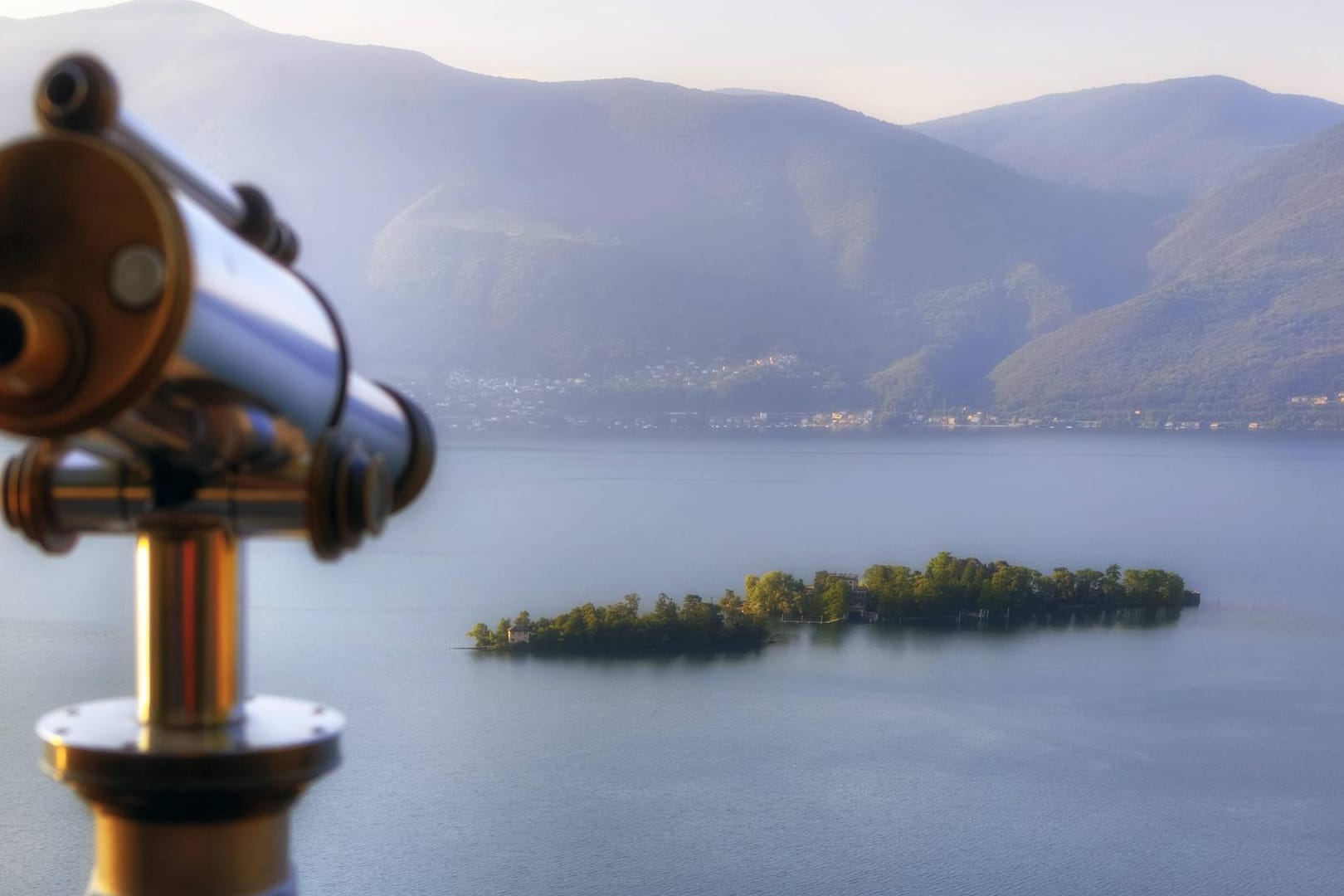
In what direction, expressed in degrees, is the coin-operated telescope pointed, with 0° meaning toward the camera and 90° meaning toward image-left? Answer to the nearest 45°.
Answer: approximately 225°

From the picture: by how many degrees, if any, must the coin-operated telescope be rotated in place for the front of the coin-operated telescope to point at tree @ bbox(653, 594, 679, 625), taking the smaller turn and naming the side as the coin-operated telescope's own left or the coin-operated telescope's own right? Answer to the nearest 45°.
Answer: approximately 45° to the coin-operated telescope's own left

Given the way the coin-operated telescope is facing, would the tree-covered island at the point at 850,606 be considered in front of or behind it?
in front

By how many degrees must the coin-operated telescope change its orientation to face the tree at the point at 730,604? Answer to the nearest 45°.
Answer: approximately 45° to its left

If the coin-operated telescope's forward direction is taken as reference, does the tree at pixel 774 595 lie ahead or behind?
ahead
